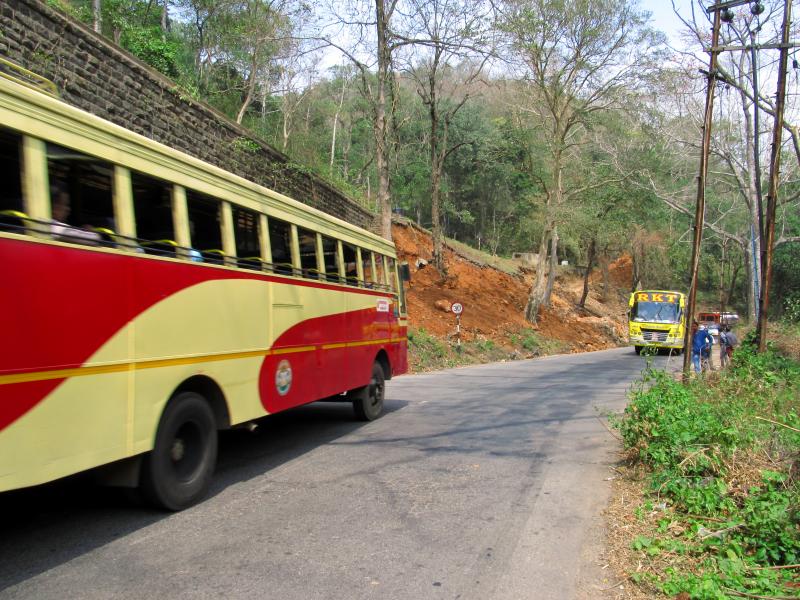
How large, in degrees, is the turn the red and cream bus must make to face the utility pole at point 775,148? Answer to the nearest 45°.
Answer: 0° — it already faces it

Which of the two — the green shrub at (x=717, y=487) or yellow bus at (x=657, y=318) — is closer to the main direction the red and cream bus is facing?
the yellow bus

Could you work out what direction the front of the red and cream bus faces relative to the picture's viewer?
facing away from the viewer and to the right of the viewer

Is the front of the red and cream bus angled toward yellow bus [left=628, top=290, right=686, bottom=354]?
yes

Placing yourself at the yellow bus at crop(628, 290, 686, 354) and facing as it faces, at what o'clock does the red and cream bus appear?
The red and cream bus is roughly at 12 o'clock from the yellow bus.

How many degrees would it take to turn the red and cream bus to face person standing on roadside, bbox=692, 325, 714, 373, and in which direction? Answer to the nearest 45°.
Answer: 0° — it already faces them

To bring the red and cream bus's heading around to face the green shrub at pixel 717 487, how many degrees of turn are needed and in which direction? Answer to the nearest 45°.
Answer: approximately 45° to its right

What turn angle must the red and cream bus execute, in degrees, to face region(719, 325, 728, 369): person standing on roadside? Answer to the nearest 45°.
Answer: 0° — it already faces them

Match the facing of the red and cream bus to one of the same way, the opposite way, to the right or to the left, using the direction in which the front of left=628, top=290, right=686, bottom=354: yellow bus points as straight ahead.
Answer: the opposite way

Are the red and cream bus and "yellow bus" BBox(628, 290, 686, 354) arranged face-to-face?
yes

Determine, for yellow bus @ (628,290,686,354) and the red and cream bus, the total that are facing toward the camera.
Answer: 1
